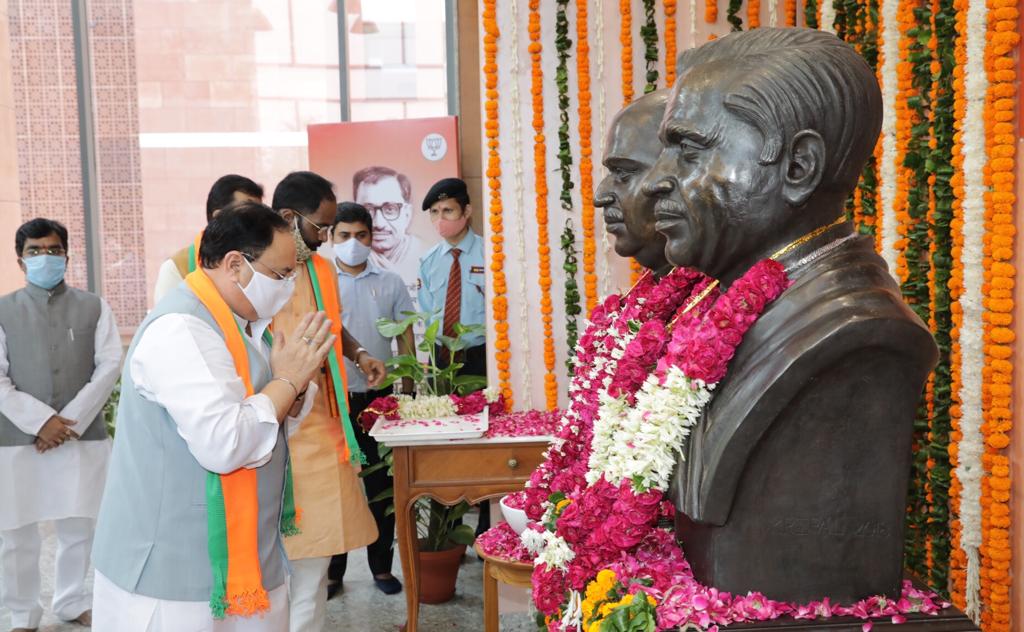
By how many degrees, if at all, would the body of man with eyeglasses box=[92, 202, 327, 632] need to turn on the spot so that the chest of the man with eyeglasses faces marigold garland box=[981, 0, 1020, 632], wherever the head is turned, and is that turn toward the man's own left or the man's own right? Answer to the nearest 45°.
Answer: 0° — they already face it

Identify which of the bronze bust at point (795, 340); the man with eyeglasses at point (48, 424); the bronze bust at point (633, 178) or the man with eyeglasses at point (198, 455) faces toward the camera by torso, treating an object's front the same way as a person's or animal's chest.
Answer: the man with eyeglasses at point (48, 424)

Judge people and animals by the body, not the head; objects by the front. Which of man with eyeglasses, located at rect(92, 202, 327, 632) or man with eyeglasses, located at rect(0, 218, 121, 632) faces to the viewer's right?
man with eyeglasses, located at rect(92, 202, 327, 632)

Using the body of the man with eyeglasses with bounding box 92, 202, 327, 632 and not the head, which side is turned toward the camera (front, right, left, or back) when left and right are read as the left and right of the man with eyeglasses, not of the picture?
right

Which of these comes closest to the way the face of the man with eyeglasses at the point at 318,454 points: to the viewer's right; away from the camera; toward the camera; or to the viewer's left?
to the viewer's right

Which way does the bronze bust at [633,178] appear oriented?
to the viewer's left

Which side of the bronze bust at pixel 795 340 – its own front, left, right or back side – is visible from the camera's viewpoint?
left

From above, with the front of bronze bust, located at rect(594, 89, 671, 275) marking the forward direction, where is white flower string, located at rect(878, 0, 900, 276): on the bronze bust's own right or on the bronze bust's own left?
on the bronze bust's own right

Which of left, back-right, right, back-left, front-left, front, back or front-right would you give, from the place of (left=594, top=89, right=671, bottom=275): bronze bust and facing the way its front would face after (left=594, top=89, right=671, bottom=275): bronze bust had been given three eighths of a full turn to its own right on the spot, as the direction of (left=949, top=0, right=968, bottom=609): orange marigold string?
front

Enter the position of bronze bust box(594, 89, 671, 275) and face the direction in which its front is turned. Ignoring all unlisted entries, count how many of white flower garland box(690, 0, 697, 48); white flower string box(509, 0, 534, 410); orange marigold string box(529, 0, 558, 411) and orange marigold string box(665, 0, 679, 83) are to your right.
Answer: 4

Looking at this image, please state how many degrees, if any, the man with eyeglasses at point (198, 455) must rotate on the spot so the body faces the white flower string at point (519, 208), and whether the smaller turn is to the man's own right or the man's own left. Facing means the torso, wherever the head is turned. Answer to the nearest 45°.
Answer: approximately 45° to the man's own left

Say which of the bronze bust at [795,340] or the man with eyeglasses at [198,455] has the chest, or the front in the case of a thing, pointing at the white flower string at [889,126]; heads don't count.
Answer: the man with eyeglasses

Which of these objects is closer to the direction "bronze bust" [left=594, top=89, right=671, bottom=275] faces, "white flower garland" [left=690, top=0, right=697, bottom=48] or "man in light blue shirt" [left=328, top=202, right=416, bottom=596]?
the man in light blue shirt

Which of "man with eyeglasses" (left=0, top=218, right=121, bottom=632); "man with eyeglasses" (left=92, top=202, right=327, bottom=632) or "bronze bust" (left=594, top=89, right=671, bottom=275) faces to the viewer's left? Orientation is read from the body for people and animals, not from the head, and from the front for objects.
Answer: the bronze bust

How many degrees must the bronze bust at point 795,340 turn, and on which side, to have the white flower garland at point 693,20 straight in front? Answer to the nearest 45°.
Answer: approximately 90° to its right

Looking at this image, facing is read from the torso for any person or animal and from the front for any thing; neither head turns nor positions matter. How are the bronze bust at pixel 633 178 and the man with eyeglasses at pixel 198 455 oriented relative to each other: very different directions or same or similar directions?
very different directions
